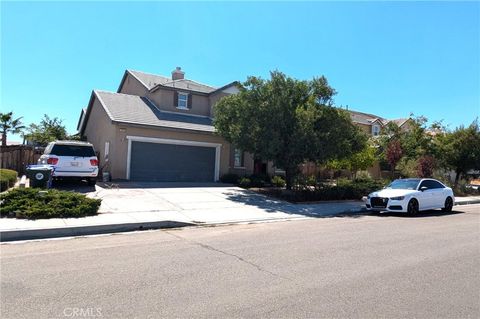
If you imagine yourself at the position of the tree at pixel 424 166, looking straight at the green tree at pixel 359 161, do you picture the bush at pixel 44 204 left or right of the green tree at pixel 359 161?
left

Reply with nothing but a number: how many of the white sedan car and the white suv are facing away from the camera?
1

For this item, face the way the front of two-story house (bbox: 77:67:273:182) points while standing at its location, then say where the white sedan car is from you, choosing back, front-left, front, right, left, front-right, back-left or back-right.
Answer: front

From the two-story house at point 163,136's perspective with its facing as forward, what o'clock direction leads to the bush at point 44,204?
The bush is roughly at 2 o'clock from the two-story house.

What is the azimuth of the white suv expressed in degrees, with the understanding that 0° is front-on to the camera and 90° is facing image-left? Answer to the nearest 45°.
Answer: approximately 180°

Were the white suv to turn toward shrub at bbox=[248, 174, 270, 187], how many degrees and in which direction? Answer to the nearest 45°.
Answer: approximately 90° to its right

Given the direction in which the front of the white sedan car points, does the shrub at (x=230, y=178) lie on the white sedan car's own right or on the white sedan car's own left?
on the white sedan car's own right

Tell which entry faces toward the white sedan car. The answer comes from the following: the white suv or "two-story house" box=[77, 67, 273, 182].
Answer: the two-story house

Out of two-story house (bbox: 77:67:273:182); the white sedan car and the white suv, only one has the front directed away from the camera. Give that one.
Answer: the white suv

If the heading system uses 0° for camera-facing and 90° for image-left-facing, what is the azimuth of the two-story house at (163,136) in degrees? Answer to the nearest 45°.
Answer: approximately 315°

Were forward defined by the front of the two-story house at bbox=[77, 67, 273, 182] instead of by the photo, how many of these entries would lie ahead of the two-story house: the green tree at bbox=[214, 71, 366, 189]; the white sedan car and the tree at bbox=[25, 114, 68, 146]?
2

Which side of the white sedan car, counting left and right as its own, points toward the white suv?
front

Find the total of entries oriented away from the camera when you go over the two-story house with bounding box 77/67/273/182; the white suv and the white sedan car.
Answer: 1

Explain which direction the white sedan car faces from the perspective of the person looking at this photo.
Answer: facing the viewer and to the left of the viewer

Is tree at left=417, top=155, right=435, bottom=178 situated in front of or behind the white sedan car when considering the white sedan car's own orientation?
behind

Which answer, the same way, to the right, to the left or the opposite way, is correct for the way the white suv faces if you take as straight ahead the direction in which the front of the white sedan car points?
to the right

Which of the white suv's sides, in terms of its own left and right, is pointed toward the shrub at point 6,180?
left
